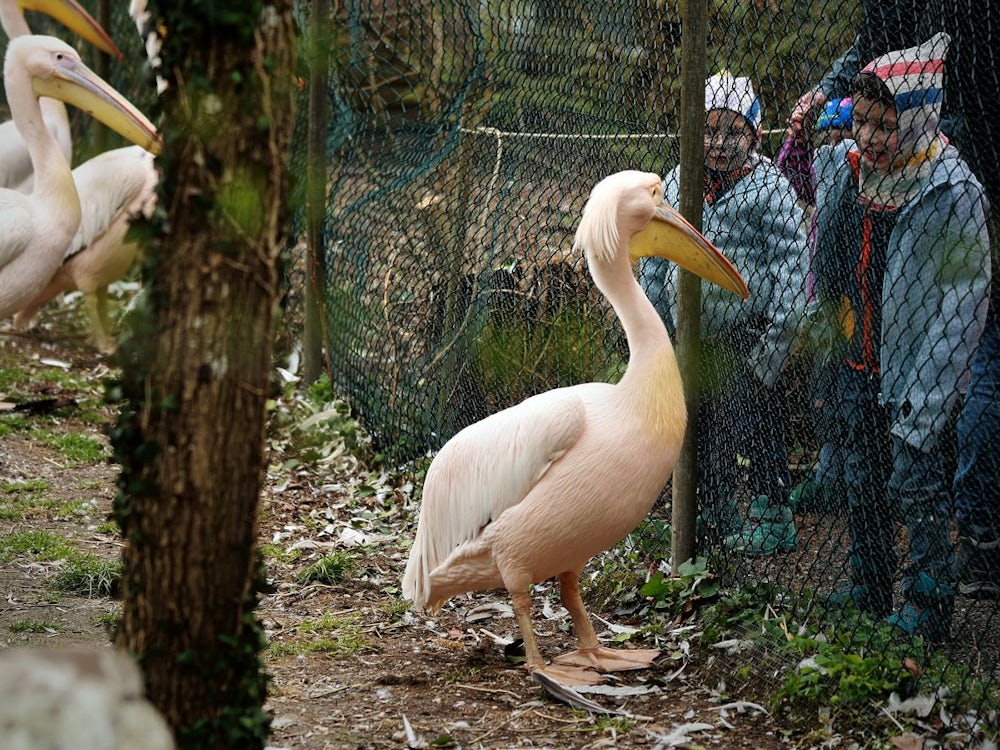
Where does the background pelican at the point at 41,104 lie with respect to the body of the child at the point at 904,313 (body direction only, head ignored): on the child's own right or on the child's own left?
on the child's own right

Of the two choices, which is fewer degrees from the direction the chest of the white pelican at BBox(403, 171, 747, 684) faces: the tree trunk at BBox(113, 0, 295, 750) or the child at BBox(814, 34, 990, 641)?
the child

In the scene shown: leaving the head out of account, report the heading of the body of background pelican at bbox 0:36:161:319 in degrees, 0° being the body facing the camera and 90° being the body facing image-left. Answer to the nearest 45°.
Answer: approximately 270°

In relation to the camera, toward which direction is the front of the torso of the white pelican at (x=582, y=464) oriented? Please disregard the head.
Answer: to the viewer's right

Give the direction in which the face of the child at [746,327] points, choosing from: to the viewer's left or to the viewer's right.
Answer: to the viewer's left

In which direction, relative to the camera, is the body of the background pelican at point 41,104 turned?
to the viewer's right
